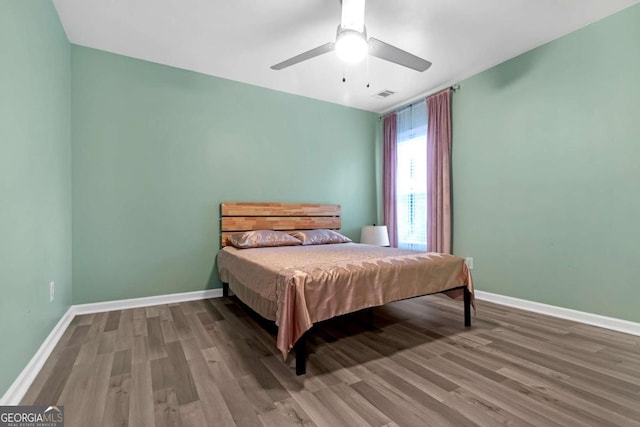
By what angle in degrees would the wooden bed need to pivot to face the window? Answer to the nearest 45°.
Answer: approximately 90° to its left

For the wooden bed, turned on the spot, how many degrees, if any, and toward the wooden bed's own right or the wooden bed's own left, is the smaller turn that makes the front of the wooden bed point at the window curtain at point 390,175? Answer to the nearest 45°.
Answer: approximately 90° to the wooden bed's own left

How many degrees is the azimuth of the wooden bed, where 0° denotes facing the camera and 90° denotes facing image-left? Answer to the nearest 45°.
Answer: approximately 315°

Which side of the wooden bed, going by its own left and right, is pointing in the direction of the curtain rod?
left
